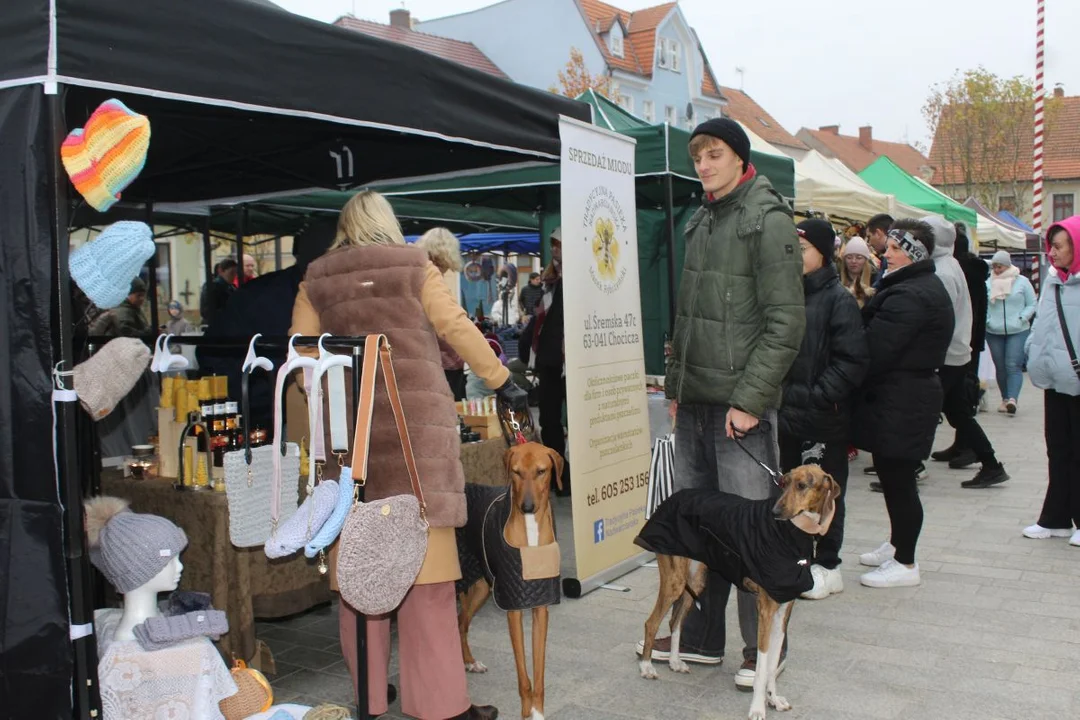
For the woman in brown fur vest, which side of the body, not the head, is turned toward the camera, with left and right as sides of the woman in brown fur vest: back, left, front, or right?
back

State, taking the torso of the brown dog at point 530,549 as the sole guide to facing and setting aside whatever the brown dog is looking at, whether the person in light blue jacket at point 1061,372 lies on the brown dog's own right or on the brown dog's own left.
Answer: on the brown dog's own left

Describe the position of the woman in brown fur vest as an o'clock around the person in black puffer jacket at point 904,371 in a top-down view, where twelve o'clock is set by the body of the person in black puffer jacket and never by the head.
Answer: The woman in brown fur vest is roughly at 10 o'clock from the person in black puffer jacket.

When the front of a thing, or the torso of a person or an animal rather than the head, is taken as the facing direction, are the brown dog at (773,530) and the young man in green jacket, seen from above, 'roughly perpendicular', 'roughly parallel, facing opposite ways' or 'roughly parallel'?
roughly perpendicular

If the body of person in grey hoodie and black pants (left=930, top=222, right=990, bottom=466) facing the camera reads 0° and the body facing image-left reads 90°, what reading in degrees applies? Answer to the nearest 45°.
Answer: approximately 90°

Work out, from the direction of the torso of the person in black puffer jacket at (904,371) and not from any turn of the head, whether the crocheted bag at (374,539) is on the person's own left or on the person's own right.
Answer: on the person's own left

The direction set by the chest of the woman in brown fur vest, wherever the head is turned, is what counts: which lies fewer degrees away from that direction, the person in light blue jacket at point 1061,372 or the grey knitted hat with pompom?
the person in light blue jacket

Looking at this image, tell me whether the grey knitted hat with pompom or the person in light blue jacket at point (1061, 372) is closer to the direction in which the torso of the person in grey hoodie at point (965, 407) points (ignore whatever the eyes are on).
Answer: the grey knitted hat with pompom

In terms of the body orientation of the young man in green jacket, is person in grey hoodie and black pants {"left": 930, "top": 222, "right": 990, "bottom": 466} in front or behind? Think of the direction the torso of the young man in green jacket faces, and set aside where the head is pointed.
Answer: behind

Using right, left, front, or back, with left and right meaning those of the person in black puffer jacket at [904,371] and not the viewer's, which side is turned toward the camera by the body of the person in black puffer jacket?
left
